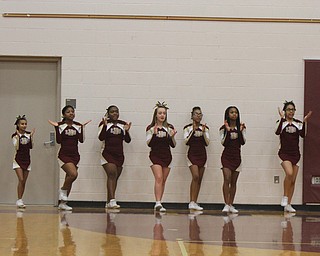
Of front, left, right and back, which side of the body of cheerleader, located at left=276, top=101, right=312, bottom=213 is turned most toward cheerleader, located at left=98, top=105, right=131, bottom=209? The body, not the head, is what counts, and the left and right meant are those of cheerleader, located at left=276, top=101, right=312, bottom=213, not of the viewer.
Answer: right

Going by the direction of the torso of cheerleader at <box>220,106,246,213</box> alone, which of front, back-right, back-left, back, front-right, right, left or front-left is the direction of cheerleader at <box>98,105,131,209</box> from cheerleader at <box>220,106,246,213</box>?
right

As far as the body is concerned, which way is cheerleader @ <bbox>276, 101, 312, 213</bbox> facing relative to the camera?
toward the camera

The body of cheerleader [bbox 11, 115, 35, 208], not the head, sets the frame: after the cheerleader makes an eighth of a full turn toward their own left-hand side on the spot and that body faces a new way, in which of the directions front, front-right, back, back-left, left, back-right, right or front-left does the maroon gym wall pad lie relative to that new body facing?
front

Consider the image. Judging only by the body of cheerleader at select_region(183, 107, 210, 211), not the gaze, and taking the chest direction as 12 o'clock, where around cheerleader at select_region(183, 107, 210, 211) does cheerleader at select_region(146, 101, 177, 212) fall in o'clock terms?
cheerleader at select_region(146, 101, 177, 212) is roughly at 4 o'clock from cheerleader at select_region(183, 107, 210, 211).

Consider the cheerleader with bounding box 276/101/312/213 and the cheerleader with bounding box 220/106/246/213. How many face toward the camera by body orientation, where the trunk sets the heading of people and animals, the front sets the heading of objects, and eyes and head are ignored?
2

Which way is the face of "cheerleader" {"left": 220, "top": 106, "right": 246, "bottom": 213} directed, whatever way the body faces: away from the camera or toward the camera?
toward the camera

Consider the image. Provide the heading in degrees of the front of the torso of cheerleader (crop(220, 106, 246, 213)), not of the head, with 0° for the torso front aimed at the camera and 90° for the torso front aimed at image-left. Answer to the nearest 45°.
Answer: approximately 0°

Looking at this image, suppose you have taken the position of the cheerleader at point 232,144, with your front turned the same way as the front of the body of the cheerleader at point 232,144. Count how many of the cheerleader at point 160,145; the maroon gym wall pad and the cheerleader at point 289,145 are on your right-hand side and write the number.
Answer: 1

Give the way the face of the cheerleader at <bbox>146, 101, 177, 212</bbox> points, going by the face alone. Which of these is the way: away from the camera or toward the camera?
toward the camera

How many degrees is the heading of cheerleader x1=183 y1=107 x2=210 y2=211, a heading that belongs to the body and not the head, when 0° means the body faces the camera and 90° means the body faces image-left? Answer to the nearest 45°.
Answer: approximately 315°

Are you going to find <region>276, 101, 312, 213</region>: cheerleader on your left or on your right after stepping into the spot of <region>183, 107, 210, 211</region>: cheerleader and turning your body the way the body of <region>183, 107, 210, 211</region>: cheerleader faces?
on your left

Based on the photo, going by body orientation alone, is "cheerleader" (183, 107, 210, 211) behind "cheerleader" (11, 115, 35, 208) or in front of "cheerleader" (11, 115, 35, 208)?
in front

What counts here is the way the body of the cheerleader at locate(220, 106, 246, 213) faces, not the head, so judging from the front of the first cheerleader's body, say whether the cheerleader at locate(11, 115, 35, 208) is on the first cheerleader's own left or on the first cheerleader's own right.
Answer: on the first cheerleader's own right
